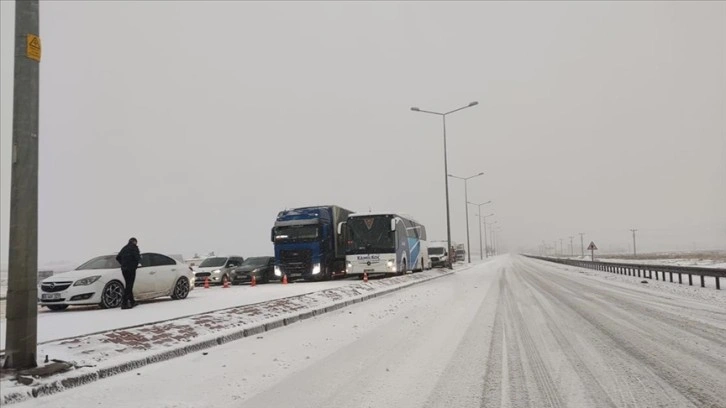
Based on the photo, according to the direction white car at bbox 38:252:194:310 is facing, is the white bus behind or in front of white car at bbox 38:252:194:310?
behind

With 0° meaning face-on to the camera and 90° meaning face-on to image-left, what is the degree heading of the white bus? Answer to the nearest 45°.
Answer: approximately 0°

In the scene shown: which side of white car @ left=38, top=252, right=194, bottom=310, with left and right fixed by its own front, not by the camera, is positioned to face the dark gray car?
back

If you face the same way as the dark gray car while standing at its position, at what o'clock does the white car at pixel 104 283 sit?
The white car is roughly at 11 o'clock from the dark gray car.
